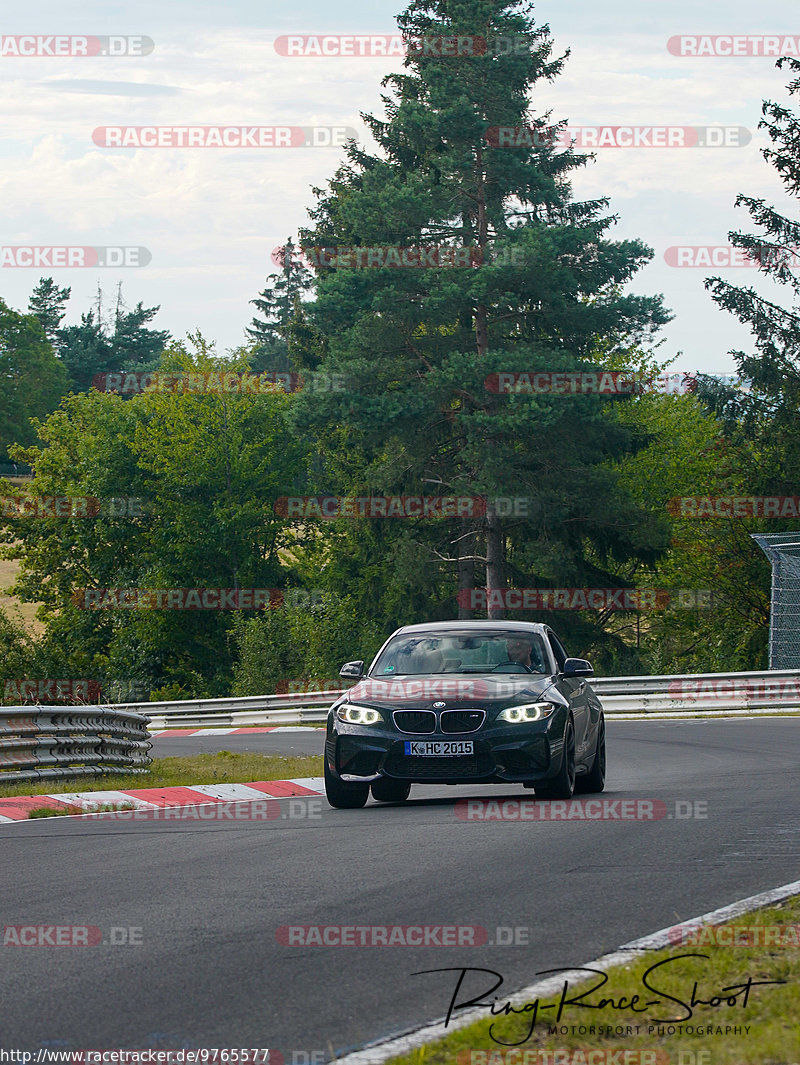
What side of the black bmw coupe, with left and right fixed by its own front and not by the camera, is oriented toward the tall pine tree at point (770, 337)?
back

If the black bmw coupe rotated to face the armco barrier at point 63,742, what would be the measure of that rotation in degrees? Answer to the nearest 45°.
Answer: approximately 135° to its right

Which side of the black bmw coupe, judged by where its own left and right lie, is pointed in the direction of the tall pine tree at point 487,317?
back

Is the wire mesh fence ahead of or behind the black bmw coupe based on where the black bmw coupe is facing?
behind

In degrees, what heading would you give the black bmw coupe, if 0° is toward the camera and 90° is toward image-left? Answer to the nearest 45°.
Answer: approximately 0°
